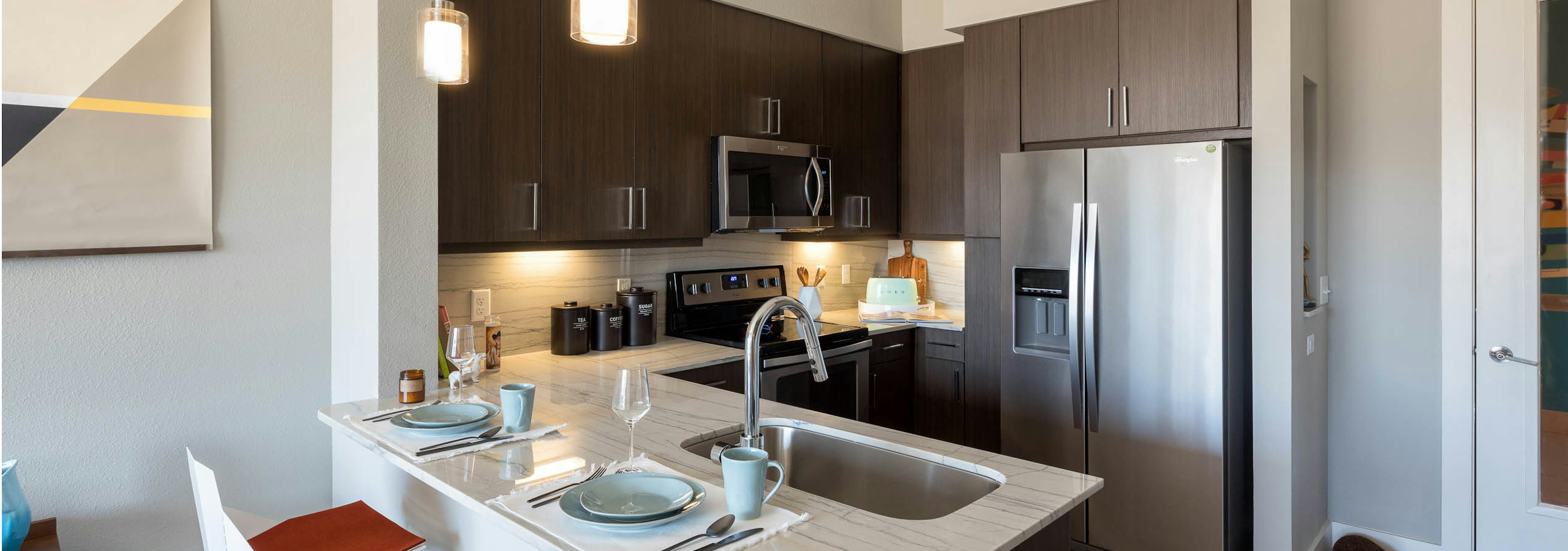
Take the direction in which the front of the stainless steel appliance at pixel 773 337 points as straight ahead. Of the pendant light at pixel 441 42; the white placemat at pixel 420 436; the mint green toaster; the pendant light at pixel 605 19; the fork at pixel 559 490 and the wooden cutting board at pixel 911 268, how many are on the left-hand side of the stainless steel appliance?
2

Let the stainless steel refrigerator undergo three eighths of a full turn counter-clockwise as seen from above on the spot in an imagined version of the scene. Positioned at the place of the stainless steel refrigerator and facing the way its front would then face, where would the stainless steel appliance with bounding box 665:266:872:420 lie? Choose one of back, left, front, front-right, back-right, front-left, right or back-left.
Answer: back

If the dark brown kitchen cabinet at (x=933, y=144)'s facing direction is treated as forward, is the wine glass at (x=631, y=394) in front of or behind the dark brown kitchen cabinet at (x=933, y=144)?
in front

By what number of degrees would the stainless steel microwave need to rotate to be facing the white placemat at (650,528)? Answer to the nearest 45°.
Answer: approximately 45° to its right

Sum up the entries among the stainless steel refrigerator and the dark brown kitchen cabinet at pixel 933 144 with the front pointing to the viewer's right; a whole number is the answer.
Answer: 0

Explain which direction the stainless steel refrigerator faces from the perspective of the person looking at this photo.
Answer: facing the viewer and to the left of the viewer

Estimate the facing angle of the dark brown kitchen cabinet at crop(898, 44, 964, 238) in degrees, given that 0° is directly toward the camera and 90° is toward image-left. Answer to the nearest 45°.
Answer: approximately 45°

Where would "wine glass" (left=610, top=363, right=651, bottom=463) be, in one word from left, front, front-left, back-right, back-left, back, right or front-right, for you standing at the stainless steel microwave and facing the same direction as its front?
front-right

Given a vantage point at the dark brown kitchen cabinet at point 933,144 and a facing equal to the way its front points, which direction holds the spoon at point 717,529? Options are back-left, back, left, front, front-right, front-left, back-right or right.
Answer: front-left

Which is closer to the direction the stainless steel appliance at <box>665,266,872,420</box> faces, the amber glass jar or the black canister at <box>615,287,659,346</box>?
the amber glass jar

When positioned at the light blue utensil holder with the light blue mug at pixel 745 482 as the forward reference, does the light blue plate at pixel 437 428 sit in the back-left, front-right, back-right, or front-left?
front-right

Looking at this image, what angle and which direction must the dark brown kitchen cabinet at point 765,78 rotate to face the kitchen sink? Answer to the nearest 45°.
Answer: approximately 45° to its right

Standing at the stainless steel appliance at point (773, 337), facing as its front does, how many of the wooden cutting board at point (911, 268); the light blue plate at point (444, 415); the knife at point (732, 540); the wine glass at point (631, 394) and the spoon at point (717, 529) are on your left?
1

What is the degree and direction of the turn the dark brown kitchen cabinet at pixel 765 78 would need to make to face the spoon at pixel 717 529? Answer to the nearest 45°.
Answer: approximately 45° to its right

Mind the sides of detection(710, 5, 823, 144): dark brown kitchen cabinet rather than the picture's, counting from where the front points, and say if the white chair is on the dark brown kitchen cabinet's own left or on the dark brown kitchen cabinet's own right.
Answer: on the dark brown kitchen cabinet's own right

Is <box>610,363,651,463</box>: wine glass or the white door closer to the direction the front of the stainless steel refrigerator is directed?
the wine glass

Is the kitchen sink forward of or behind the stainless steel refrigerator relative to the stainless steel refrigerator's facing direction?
forward
